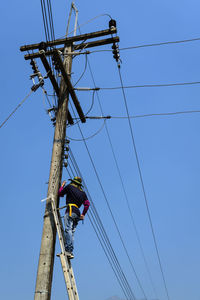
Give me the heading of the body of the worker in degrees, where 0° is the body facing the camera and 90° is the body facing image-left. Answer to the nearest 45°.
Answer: approximately 135°
